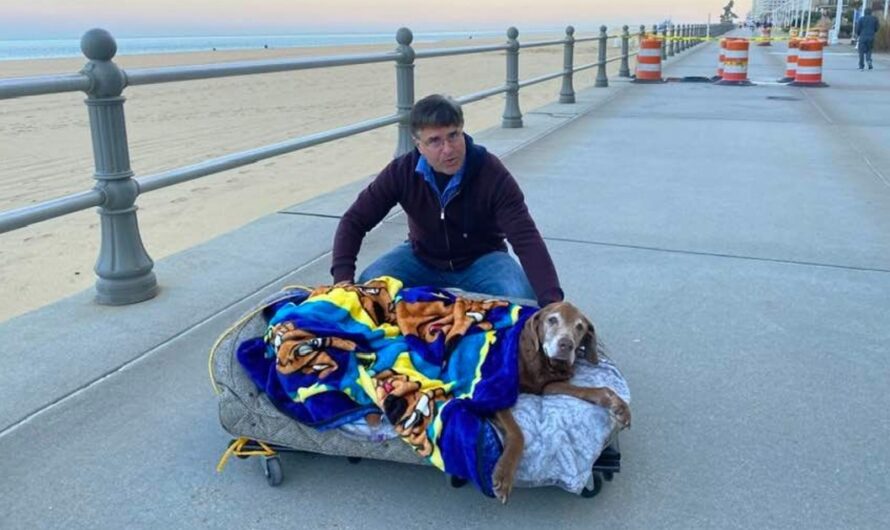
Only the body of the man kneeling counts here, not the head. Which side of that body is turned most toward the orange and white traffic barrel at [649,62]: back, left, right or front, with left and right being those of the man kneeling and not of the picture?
back

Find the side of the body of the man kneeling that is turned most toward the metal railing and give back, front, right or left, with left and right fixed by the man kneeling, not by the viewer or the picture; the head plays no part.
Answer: right

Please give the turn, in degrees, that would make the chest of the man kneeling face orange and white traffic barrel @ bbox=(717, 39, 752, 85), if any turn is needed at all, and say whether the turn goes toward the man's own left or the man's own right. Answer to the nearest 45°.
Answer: approximately 180°

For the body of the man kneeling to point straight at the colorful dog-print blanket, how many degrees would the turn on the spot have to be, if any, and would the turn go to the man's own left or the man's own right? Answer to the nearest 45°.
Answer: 0° — they already face it

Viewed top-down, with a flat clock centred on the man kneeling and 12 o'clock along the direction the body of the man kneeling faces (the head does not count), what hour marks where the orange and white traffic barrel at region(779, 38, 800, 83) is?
The orange and white traffic barrel is roughly at 7 o'clock from the man kneeling.

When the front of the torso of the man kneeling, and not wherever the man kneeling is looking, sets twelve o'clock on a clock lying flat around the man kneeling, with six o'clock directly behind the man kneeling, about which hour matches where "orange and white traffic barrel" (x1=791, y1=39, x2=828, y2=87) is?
The orange and white traffic barrel is roughly at 7 o'clock from the man kneeling.

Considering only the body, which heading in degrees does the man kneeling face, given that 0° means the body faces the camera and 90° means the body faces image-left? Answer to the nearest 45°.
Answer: approximately 0°
